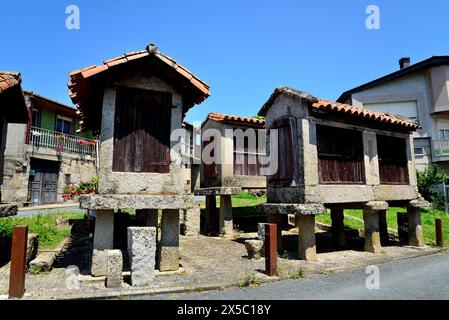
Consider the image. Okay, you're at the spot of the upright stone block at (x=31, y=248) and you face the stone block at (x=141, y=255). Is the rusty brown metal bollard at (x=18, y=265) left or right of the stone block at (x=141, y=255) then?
right

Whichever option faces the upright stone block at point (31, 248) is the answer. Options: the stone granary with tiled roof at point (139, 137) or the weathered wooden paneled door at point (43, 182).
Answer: the weathered wooden paneled door

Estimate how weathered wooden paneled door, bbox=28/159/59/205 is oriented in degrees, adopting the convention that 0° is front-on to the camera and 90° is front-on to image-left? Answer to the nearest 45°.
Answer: approximately 0°

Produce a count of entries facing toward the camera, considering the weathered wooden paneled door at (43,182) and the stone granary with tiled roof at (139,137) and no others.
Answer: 2

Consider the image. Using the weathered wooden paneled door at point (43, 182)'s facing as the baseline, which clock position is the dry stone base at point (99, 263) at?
The dry stone base is roughly at 12 o'clock from the weathered wooden paneled door.
